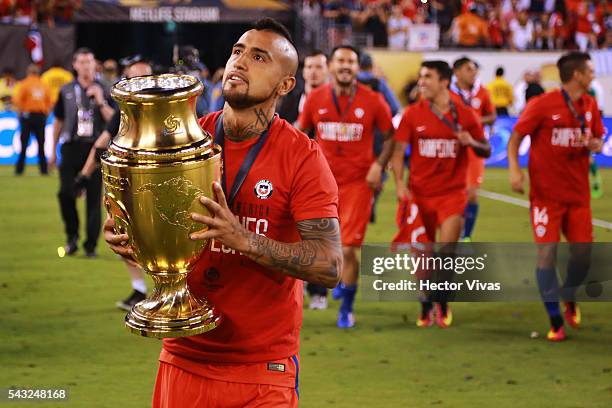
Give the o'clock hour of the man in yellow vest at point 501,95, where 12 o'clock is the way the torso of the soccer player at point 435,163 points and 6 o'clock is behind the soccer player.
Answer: The man in yellow vest is roughly at 6 o'clock from the soccer player.

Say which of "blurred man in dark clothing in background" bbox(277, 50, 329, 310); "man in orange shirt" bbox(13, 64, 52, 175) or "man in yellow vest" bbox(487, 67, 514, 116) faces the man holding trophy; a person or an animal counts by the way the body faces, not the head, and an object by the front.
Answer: the blurred man in dark clothing in background

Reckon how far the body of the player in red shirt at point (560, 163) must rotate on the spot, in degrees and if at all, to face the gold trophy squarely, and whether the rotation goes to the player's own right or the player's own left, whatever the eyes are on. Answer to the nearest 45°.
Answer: approximately 45° to the player's own right

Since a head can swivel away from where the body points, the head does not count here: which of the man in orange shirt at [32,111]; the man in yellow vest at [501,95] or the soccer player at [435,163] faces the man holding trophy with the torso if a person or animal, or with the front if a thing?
the soccer player

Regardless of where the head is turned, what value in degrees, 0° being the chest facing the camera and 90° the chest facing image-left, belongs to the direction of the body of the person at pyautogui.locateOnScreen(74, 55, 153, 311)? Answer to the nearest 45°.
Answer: approximately 45°

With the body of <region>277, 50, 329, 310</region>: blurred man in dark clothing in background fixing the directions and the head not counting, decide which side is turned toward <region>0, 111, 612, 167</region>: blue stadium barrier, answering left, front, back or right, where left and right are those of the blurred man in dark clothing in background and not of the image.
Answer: back

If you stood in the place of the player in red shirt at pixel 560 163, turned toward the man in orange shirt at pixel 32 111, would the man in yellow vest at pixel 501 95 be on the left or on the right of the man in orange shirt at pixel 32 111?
right

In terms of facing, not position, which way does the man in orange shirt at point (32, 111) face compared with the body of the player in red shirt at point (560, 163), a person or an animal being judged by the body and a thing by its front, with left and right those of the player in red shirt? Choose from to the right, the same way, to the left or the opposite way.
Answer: the opposite way

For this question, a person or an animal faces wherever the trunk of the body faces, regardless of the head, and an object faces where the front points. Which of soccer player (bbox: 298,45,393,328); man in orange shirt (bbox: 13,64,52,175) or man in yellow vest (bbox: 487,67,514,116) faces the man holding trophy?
the soccer player

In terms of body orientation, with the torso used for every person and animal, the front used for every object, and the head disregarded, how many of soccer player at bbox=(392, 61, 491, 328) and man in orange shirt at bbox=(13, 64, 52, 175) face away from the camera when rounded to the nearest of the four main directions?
1

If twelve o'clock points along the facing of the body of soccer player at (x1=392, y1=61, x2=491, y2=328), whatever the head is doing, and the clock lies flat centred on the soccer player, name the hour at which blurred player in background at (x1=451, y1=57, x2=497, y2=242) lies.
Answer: The blurred player in background is roughly at 6 o'clock from the soccer player.
